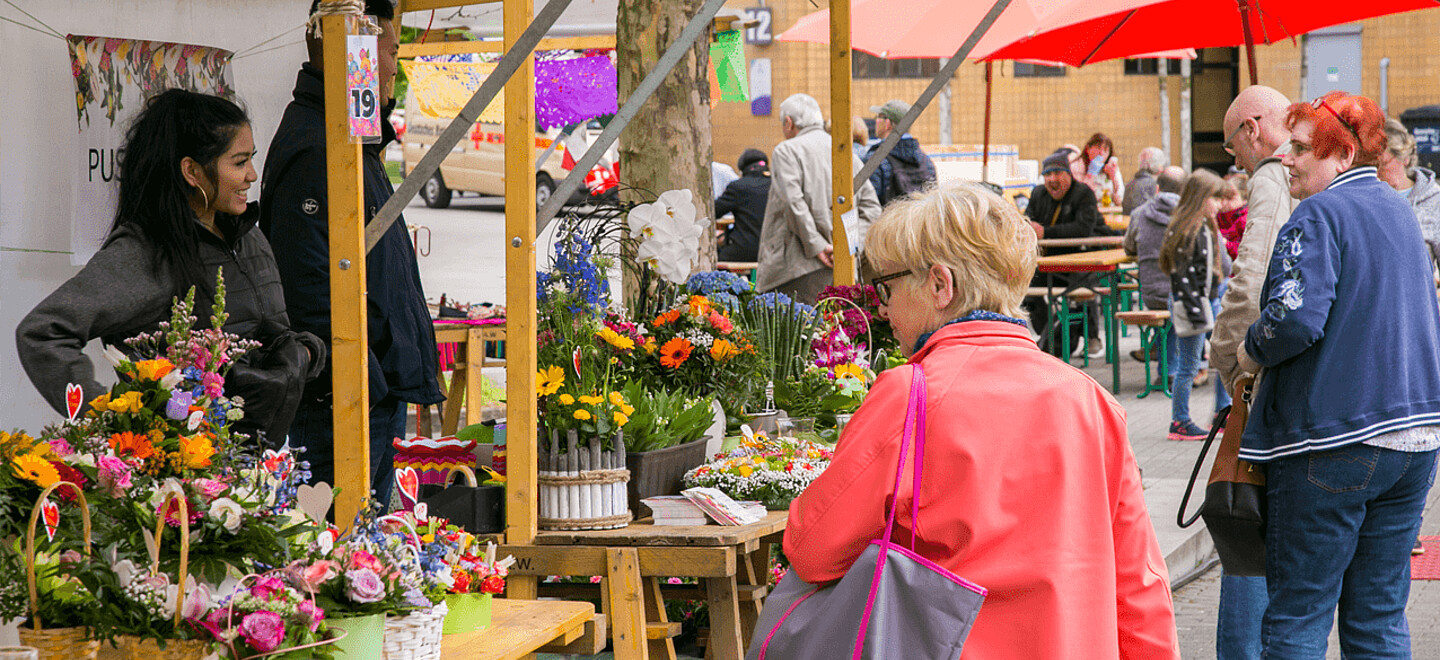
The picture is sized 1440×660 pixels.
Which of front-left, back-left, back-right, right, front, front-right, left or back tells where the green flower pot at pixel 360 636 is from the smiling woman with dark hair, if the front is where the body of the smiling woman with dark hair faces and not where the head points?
front-right

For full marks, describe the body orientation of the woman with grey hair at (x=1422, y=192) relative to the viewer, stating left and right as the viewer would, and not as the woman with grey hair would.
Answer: facing to the left of the viewer

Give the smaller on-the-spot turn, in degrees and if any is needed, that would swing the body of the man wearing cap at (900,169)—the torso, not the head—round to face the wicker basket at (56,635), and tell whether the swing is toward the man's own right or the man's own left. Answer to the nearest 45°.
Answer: approximately 90° to the man's own left

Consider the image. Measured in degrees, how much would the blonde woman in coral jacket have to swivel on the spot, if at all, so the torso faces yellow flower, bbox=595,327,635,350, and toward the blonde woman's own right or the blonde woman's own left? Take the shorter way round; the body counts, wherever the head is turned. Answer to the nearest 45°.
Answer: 0° — they already face it

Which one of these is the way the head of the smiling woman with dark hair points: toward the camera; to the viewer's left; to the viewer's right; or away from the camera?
to the viewer's right

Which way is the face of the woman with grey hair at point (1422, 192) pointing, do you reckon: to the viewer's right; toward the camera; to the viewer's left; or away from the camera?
to the viewer's left

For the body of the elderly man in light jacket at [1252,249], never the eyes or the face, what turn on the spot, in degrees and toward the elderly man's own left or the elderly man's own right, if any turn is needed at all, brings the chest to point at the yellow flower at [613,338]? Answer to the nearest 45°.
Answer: approximately 45° to the elderly man's own left

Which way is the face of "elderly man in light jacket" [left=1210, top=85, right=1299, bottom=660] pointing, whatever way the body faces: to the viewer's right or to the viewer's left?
to the viewer's left

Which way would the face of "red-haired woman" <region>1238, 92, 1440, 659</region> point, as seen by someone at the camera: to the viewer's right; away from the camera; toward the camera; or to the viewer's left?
to the viewer's left

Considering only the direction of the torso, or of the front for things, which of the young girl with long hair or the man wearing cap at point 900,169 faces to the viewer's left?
the man wearing cap
